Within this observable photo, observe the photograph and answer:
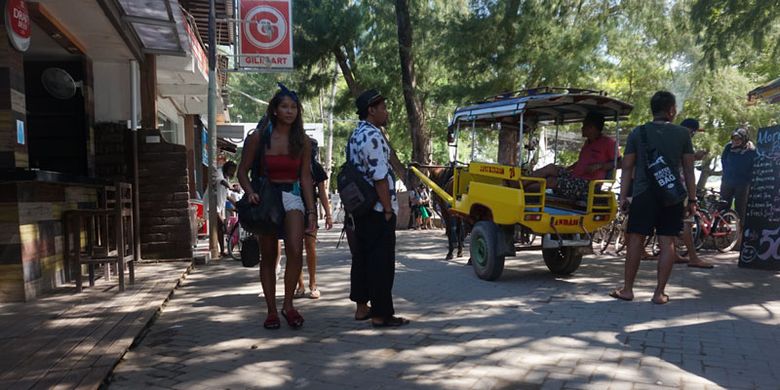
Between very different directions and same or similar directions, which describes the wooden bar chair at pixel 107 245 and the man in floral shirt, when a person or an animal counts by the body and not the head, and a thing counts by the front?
very different directions

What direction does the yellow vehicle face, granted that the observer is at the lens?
facing away from the viewer and to the left of the viewer

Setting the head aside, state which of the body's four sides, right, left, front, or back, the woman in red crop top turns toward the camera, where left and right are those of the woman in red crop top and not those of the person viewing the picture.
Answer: front

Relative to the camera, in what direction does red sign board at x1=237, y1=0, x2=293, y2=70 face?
facing the viewer

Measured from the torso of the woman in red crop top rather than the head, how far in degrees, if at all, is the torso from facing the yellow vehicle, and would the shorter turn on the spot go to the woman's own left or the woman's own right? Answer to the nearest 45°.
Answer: approximately 135° to the woman's own left
